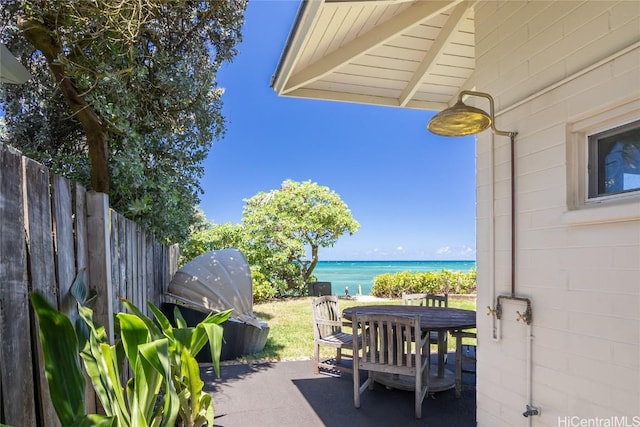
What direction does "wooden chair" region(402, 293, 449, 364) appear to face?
toward the camera

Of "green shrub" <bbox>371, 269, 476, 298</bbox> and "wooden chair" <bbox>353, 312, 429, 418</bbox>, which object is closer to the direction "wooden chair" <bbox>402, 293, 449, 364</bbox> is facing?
the wooden chair

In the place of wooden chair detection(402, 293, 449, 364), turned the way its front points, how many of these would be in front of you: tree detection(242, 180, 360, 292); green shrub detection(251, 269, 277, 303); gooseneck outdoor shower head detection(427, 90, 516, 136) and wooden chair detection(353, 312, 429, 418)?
2

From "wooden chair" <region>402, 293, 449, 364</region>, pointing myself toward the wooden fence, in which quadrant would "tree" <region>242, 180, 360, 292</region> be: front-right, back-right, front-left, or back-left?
back-right

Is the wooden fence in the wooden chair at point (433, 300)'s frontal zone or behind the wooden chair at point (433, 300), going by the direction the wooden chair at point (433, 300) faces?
frontal zone

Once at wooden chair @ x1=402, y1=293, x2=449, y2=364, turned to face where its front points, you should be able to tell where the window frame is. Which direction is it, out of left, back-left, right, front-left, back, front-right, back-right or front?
front

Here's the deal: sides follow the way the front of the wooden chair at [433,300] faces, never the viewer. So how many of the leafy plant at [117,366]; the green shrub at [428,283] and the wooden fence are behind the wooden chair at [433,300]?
1

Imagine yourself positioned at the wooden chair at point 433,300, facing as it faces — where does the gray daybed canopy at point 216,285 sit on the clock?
The gray daybed canopy is roughly at 2 o'clock from the wooden chair.

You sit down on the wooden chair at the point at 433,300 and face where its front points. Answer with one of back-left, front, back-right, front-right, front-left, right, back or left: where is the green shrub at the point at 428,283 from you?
back

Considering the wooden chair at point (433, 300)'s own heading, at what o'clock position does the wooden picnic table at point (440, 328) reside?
The wooden picnic table is roughly at 12 o'clock from the wooden chair.

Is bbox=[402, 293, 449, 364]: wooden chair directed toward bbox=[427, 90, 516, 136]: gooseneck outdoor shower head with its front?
yes
